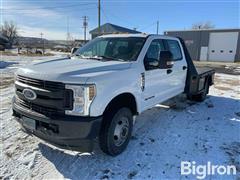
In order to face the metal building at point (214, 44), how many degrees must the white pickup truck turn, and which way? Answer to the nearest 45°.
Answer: approximately 180°

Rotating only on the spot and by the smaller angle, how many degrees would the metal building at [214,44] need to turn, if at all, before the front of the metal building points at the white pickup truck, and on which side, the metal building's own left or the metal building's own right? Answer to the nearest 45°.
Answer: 0° — it already faces it

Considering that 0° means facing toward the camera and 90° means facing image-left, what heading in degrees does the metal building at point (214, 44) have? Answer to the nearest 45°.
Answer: approximately 0°
